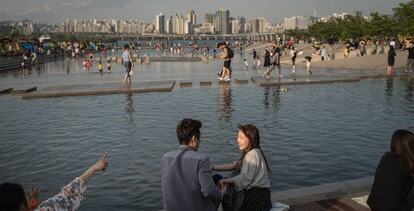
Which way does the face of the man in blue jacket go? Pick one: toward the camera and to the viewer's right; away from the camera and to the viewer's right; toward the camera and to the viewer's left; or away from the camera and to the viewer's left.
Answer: away from the camera and to the viewer's right

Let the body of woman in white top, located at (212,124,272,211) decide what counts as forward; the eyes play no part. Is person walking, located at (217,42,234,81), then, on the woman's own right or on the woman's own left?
on the woman's own right

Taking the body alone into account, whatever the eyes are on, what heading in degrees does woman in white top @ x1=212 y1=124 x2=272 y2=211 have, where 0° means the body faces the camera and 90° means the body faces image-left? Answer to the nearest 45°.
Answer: approximately 90°

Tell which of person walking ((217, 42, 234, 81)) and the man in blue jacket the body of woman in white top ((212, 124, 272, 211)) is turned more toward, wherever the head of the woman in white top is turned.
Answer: the man in blue jacket

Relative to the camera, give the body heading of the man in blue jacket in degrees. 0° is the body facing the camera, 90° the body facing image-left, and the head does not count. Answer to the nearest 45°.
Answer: approximately 225°

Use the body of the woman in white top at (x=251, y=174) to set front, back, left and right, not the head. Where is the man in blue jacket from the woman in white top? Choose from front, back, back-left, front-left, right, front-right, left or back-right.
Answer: front-left
